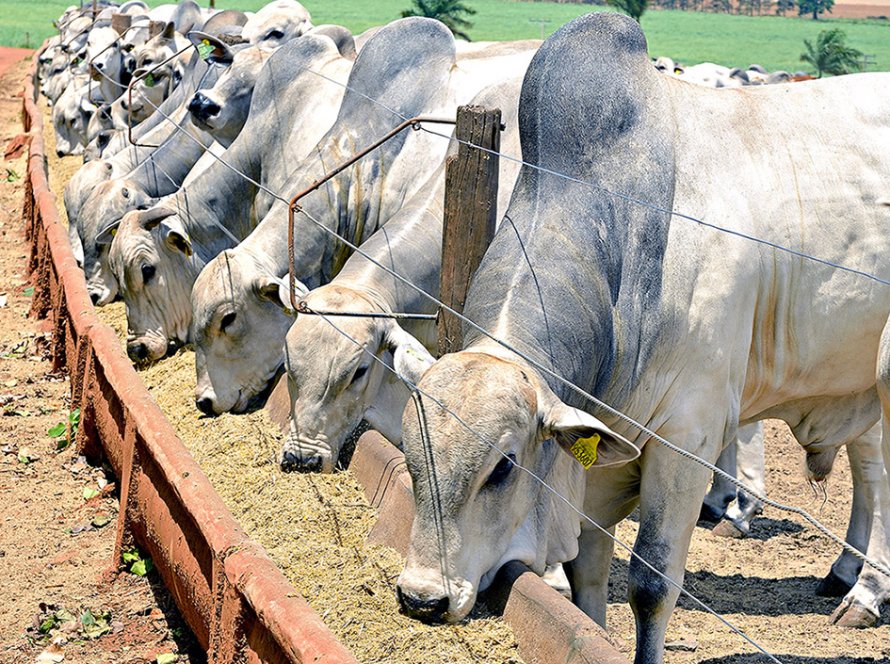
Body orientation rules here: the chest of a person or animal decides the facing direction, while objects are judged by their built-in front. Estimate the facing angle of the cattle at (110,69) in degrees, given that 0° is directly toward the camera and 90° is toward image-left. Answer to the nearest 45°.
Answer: approximately 45°

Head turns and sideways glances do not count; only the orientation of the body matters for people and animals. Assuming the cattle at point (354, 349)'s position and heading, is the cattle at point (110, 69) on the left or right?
on its right

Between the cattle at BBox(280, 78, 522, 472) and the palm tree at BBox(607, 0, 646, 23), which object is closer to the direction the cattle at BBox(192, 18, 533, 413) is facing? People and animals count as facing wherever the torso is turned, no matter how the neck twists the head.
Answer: the cattle

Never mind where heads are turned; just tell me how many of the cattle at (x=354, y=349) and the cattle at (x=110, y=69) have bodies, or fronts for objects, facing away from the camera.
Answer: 0

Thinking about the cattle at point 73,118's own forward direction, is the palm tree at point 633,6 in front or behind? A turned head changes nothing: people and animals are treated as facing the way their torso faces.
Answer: behind

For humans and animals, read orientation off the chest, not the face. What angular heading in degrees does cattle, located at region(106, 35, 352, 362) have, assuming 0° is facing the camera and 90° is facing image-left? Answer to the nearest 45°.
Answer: approximately 45°
